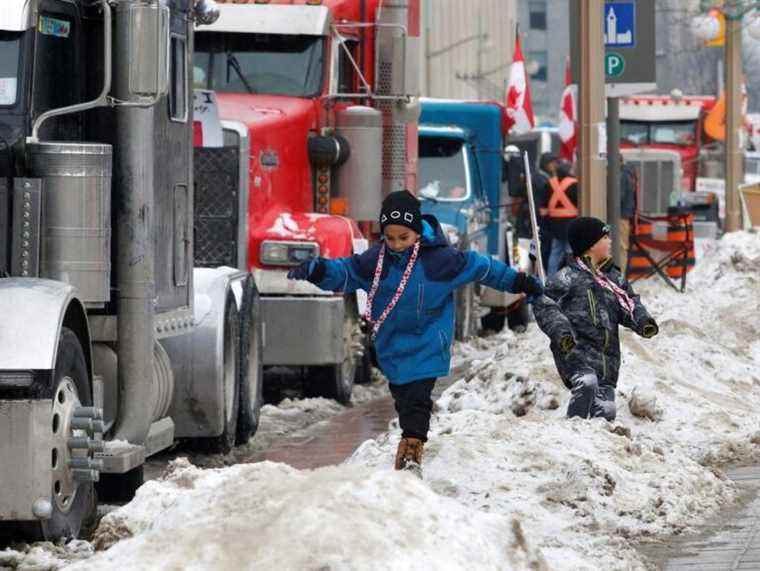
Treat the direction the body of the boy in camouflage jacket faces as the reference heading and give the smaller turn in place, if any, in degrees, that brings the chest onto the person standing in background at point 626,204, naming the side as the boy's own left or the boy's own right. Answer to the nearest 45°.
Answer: approximately 135° to the boy's own left

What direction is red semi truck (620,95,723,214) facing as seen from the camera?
toward the camera

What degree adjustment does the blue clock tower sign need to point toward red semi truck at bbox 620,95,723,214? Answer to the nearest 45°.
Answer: approximately 180°

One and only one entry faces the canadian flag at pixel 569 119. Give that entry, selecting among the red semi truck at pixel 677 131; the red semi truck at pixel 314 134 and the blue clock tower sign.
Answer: the red semi truck at pixel 677 131

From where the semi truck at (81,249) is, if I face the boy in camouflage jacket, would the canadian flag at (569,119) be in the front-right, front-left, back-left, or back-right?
front-left

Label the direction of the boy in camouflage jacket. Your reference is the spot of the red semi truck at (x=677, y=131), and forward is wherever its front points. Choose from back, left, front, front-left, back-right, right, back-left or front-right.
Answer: front

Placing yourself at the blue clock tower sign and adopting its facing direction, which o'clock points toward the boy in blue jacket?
The boy in blue jacket is roughly at 12 o'clock from the blue clock tower sign.

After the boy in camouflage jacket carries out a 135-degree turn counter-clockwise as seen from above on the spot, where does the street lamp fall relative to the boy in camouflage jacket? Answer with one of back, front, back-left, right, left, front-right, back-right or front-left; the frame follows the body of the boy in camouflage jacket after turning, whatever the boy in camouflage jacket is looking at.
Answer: front

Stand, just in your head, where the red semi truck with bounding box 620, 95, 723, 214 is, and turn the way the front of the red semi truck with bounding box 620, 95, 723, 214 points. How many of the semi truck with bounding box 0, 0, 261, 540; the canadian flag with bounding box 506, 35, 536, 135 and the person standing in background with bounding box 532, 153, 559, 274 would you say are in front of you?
3

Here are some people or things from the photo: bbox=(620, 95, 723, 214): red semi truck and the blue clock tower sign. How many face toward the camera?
2

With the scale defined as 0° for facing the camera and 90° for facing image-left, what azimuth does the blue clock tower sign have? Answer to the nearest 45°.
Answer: approximately 0°

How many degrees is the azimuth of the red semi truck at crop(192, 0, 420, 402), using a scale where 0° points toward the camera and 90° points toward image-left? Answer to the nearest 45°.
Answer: approximately 45°
